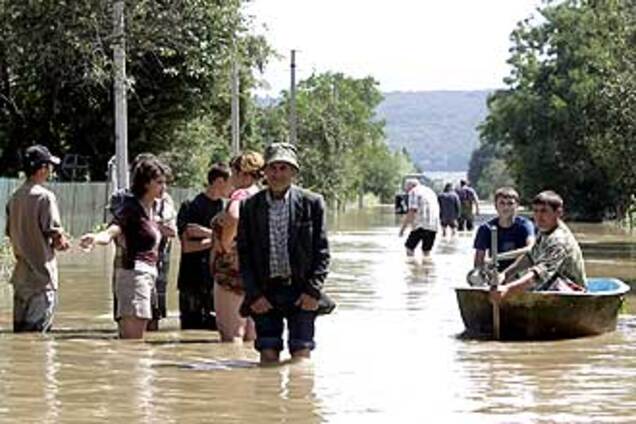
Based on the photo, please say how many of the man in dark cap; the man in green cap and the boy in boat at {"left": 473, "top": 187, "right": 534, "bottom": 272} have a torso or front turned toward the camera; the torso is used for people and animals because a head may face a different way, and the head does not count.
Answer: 2

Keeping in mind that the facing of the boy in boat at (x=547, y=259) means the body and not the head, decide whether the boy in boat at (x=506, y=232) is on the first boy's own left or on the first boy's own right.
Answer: on the first boy's own right

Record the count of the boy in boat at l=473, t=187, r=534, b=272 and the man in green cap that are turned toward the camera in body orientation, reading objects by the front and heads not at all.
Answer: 2

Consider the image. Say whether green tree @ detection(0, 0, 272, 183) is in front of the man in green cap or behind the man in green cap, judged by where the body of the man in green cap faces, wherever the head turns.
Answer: behind

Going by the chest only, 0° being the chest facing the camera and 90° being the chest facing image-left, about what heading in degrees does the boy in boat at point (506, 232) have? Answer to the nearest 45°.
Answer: approximately 0°

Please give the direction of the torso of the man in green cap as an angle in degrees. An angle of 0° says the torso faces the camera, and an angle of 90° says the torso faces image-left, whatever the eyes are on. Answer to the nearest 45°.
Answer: approximately 0°

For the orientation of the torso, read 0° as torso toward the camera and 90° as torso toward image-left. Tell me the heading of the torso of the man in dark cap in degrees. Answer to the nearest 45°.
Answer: approximately 225°

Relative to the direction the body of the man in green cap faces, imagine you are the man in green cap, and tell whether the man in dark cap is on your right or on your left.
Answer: on your right

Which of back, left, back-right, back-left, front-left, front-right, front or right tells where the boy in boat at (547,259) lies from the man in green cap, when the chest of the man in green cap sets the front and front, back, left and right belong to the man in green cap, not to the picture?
back-left
